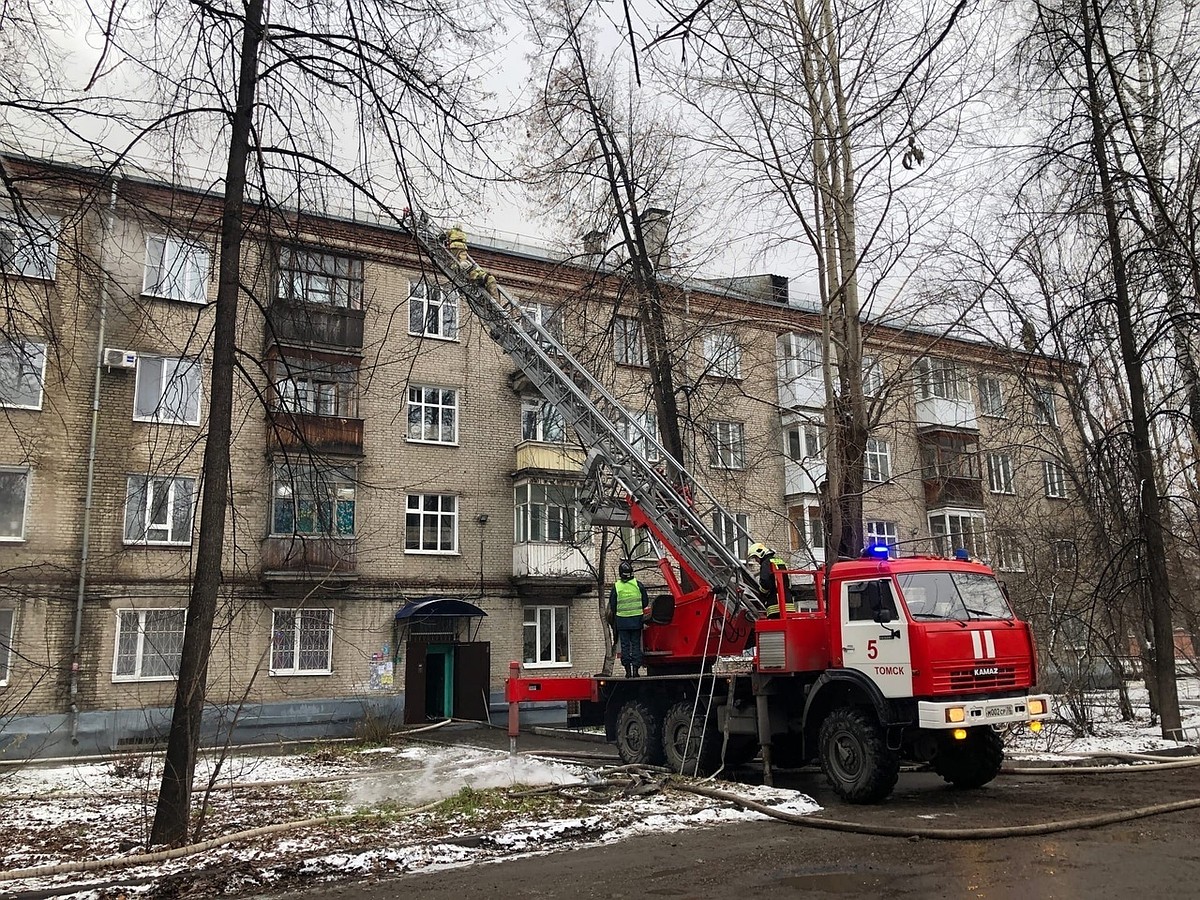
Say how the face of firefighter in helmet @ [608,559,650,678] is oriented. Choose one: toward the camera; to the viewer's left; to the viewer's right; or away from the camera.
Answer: away from the camera

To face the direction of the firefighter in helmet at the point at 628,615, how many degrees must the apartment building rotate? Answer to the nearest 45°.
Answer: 0° — it already faces them

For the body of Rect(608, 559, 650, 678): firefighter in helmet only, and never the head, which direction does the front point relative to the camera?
away from the camera

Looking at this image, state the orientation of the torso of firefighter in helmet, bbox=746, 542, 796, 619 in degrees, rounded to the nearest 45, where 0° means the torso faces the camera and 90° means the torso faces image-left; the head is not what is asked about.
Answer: approximately 90°

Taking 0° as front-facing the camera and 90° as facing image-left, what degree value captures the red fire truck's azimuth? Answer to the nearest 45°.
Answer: approximately 315°

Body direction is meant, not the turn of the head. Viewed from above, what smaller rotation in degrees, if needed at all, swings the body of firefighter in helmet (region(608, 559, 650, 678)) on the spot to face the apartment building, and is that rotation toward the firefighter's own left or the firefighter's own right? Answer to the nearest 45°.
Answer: approximately 45° to the firefighter's own left
